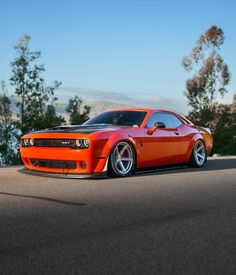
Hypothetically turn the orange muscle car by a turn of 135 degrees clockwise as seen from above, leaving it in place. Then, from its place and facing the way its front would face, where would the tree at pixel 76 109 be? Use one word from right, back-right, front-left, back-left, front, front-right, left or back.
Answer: front

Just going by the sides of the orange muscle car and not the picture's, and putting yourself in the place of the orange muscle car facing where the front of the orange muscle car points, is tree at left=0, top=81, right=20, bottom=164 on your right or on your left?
on your right

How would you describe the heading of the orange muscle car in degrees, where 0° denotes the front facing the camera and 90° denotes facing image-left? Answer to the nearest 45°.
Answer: approximately 45°
